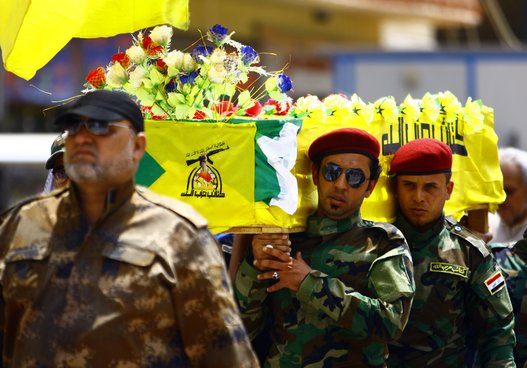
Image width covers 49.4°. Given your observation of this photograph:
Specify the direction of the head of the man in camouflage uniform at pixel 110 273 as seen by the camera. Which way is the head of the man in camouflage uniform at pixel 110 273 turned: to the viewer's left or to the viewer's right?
to the viewer's left

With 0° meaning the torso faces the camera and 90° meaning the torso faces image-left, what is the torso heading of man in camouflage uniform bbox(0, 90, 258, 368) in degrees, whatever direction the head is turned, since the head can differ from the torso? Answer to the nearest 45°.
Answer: approximately 45°

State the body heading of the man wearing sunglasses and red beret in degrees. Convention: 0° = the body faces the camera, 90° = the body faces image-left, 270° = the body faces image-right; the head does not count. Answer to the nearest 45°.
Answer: approximately 45°

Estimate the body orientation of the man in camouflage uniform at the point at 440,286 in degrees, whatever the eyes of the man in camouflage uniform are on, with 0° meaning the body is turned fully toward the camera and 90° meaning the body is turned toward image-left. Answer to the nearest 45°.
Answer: approximately 45°

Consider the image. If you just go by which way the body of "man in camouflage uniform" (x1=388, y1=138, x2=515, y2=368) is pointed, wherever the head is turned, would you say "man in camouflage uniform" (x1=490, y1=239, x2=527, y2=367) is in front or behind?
behind
